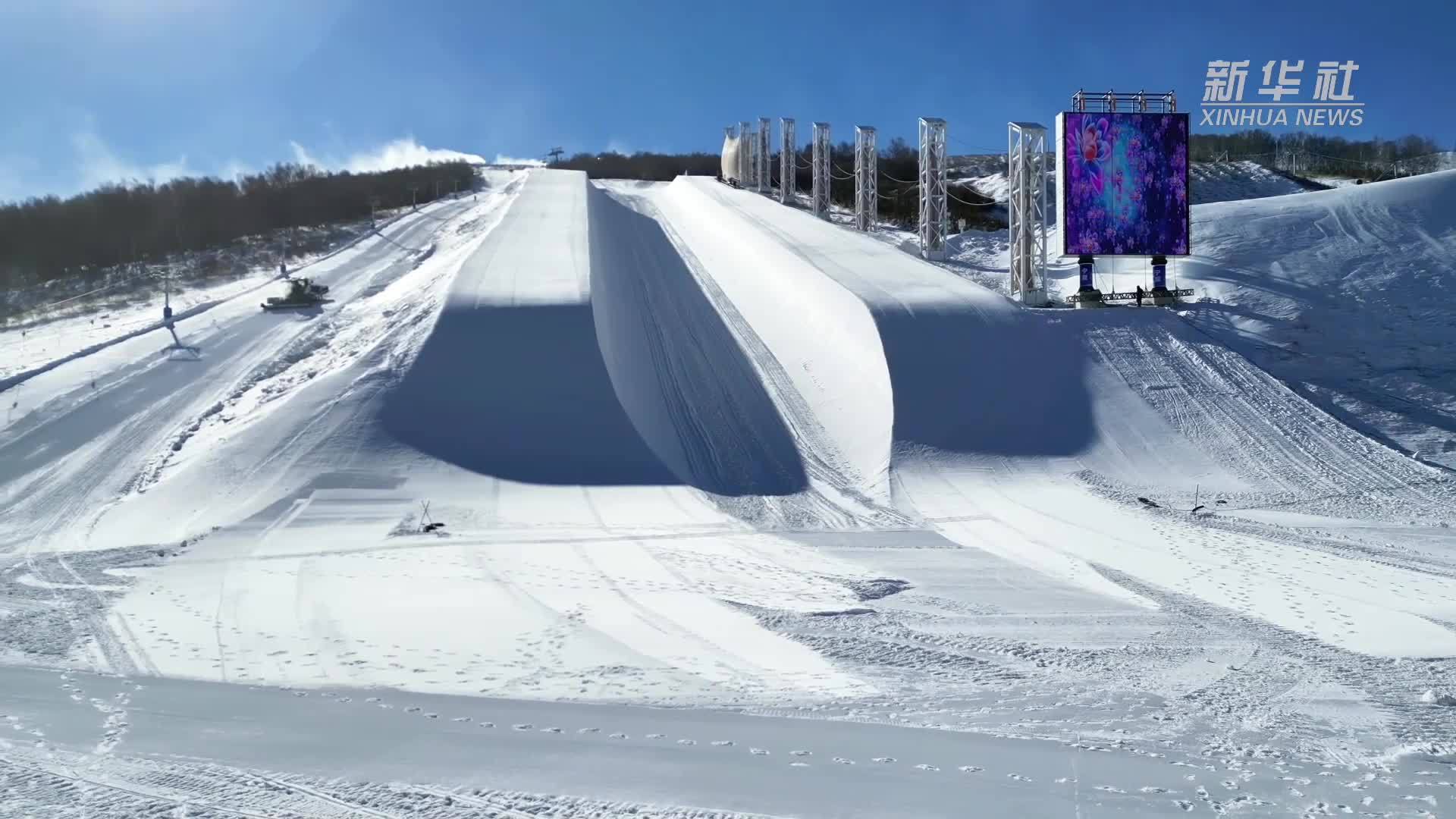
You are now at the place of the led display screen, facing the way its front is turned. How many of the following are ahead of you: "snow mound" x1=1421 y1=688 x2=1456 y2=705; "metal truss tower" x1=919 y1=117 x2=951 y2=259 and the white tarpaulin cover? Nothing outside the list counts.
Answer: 1

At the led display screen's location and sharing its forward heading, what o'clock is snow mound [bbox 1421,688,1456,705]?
The snow mound is roughly at 12 o'clock from the led display screen.

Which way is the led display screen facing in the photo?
toward the camera

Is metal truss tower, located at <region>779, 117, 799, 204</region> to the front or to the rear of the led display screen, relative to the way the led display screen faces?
to the rear

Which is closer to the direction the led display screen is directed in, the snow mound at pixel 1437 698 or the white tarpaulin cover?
the snow mound

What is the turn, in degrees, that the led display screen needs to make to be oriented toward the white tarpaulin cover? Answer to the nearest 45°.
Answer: approximately 135° to its right

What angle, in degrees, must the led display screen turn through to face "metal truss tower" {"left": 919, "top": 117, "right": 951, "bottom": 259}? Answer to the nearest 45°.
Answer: approximately 135° to its right

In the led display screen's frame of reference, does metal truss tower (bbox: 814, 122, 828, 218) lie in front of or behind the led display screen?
behind

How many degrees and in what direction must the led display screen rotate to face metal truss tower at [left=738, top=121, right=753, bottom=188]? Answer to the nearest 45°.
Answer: approximately 135° to its right

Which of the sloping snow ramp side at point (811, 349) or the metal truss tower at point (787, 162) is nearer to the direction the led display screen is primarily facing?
the sloping snow ramp side

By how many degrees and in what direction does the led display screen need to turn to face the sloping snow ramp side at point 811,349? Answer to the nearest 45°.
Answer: approximately 90° to its right

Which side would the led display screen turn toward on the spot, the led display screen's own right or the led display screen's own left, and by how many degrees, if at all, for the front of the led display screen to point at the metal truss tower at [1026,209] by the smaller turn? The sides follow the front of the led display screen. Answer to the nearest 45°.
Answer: approximately 135° to the led display screen's own right
